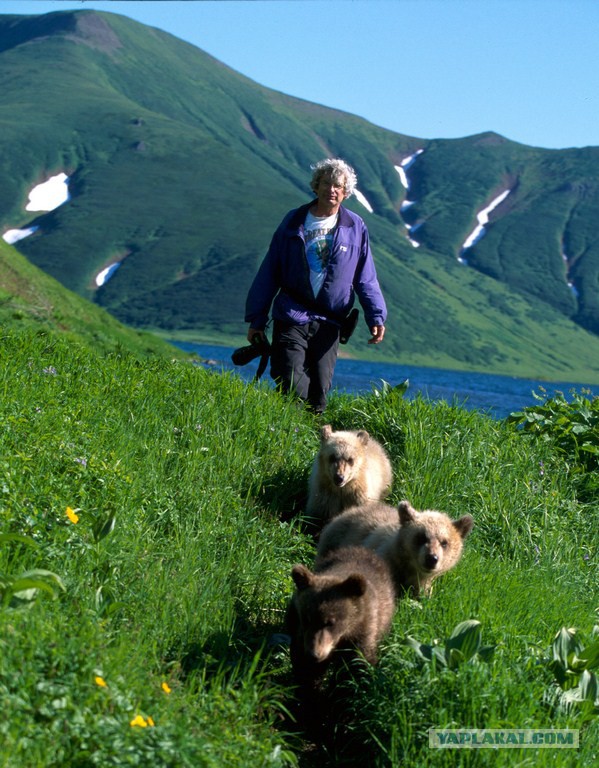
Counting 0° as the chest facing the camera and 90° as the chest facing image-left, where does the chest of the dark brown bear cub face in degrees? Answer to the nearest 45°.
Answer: approximately 45°

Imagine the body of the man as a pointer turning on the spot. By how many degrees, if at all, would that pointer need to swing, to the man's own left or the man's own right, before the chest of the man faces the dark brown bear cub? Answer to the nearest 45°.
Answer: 0° — they already face it

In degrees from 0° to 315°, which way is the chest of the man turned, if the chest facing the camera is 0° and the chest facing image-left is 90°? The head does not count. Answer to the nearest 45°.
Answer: approximately 0°

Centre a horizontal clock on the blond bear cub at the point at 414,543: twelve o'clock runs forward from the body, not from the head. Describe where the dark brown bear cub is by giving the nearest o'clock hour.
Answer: The dark brown bear cub is roughly at 2 o'clock from the blond bear cub.

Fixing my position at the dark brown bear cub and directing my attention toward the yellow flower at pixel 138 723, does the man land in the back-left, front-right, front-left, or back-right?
back-right

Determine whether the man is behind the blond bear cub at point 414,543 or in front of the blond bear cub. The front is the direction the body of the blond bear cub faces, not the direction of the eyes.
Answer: behind

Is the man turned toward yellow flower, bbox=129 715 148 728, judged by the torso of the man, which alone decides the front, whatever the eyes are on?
yes

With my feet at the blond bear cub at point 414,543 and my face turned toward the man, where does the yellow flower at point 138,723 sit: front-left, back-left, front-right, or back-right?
back-left

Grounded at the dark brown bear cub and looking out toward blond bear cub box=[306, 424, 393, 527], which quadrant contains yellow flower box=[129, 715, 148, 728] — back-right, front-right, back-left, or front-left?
back-left
